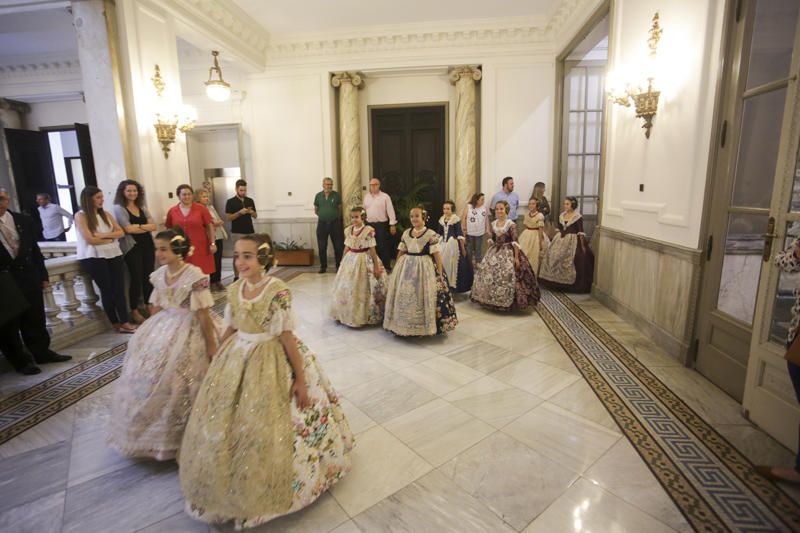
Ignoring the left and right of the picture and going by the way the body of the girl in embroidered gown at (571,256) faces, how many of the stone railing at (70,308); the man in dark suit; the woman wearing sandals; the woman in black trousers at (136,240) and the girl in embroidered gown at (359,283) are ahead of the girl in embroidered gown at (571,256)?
5

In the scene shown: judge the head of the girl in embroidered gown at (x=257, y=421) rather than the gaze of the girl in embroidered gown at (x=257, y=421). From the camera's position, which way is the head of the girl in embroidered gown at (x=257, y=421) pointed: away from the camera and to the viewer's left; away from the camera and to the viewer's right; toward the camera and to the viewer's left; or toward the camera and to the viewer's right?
toward the camera and to the viewer's left

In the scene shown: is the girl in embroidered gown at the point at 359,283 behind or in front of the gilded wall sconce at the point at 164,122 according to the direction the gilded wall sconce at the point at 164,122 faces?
in front

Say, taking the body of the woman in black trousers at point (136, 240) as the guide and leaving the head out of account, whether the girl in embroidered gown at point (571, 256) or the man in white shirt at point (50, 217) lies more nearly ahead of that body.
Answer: the girl in embroidered gown

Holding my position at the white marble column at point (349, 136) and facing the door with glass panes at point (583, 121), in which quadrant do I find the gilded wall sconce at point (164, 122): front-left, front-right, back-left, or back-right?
back-right

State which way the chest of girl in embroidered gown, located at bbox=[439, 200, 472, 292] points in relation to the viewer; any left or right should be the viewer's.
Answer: facing the viewer and to the left of the viewer

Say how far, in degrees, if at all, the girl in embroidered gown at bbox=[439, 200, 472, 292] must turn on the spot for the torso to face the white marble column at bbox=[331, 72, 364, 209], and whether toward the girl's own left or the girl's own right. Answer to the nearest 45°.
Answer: approximately 90° to the girl's own right

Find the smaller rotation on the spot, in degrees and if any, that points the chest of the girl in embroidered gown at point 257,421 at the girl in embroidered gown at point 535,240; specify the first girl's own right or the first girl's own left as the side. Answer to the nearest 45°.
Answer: approximately 180°

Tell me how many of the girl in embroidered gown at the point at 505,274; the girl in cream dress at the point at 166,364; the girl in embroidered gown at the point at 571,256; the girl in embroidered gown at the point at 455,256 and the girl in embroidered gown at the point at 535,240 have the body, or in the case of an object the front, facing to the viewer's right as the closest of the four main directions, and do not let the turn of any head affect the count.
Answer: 0

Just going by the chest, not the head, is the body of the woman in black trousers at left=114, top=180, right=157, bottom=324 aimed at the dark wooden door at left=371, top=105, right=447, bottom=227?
no

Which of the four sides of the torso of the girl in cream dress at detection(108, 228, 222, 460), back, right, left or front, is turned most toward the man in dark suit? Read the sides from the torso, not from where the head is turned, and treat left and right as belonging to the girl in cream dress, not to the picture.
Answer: right

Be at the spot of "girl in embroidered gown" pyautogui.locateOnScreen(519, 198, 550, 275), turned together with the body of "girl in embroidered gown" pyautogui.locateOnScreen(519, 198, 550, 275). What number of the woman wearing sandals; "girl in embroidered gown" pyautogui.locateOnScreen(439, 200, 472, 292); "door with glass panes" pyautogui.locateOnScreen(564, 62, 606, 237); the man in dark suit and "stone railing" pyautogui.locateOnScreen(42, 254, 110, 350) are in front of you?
4

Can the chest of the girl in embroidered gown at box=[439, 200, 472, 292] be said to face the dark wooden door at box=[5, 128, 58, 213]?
no

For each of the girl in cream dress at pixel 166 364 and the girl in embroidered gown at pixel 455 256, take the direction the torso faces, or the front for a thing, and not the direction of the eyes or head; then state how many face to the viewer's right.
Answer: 0

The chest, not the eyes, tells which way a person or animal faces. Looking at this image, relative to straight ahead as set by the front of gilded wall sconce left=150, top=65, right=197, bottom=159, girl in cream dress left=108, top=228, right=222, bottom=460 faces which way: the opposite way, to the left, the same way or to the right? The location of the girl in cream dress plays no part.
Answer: to the right

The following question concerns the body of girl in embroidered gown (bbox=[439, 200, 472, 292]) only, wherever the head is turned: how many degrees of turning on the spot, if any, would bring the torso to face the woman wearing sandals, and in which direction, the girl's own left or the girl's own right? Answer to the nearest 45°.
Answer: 0° — they already face them

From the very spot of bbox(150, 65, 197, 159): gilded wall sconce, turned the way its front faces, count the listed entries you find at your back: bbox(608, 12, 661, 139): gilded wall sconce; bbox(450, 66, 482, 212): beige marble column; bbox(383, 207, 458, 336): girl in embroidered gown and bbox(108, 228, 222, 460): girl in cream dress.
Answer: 0
